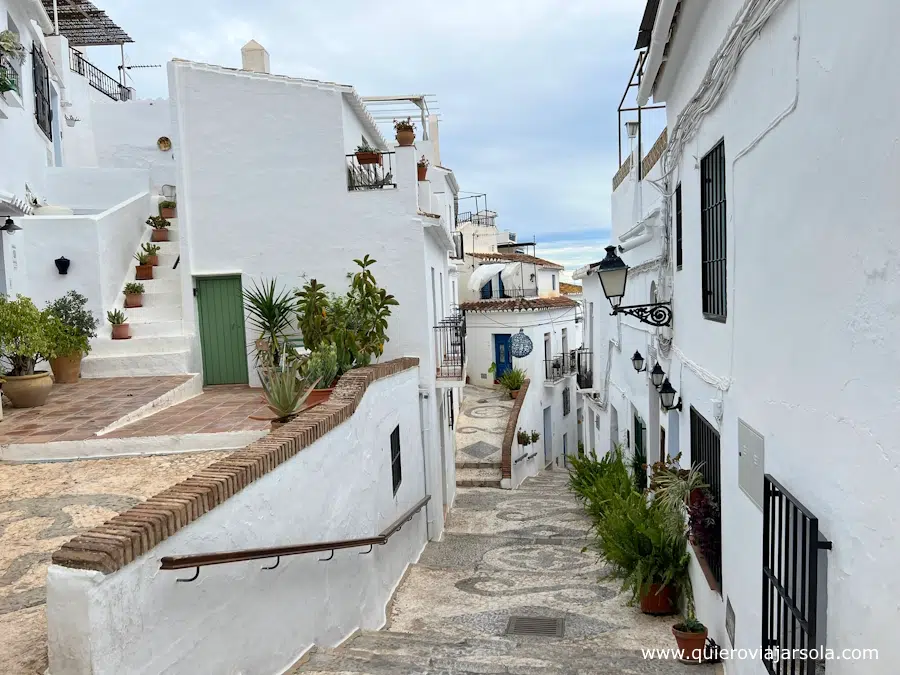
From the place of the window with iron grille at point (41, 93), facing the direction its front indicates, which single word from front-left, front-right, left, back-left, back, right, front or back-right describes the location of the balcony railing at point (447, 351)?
front

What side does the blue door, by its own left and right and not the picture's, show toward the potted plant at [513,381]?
front

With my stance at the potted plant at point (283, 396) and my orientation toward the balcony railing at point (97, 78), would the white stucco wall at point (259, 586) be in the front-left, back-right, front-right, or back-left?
back-left

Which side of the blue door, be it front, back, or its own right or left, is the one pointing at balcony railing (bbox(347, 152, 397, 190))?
front

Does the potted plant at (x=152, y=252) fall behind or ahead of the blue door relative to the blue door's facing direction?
ahead

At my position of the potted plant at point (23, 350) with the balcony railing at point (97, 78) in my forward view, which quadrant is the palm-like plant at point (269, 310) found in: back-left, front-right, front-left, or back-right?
front-right

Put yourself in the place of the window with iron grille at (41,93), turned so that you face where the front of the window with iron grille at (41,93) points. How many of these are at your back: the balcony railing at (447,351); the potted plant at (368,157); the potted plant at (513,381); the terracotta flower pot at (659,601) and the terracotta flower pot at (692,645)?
0

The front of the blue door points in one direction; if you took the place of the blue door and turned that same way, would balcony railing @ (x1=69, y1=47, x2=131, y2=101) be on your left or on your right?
on your right

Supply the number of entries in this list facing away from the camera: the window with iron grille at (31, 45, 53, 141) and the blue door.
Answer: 0

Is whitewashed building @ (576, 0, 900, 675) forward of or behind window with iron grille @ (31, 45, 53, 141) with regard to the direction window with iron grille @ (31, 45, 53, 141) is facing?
forward

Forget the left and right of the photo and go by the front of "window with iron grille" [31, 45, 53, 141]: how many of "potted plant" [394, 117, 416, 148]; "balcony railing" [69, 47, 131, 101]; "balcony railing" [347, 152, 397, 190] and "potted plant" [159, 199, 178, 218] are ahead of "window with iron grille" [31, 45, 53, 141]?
3

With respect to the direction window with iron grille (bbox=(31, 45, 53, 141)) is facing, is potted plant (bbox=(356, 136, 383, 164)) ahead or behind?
ahead

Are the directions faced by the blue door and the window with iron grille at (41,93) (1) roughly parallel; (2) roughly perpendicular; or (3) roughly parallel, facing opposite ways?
roughly perpendicular

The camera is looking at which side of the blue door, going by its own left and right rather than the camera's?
front

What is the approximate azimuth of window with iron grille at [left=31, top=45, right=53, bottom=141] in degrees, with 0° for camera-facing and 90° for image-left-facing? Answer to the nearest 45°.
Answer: approximately 315°

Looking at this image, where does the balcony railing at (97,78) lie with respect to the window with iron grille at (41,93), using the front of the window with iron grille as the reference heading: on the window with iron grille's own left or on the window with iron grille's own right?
on the window with iron grille's own left
